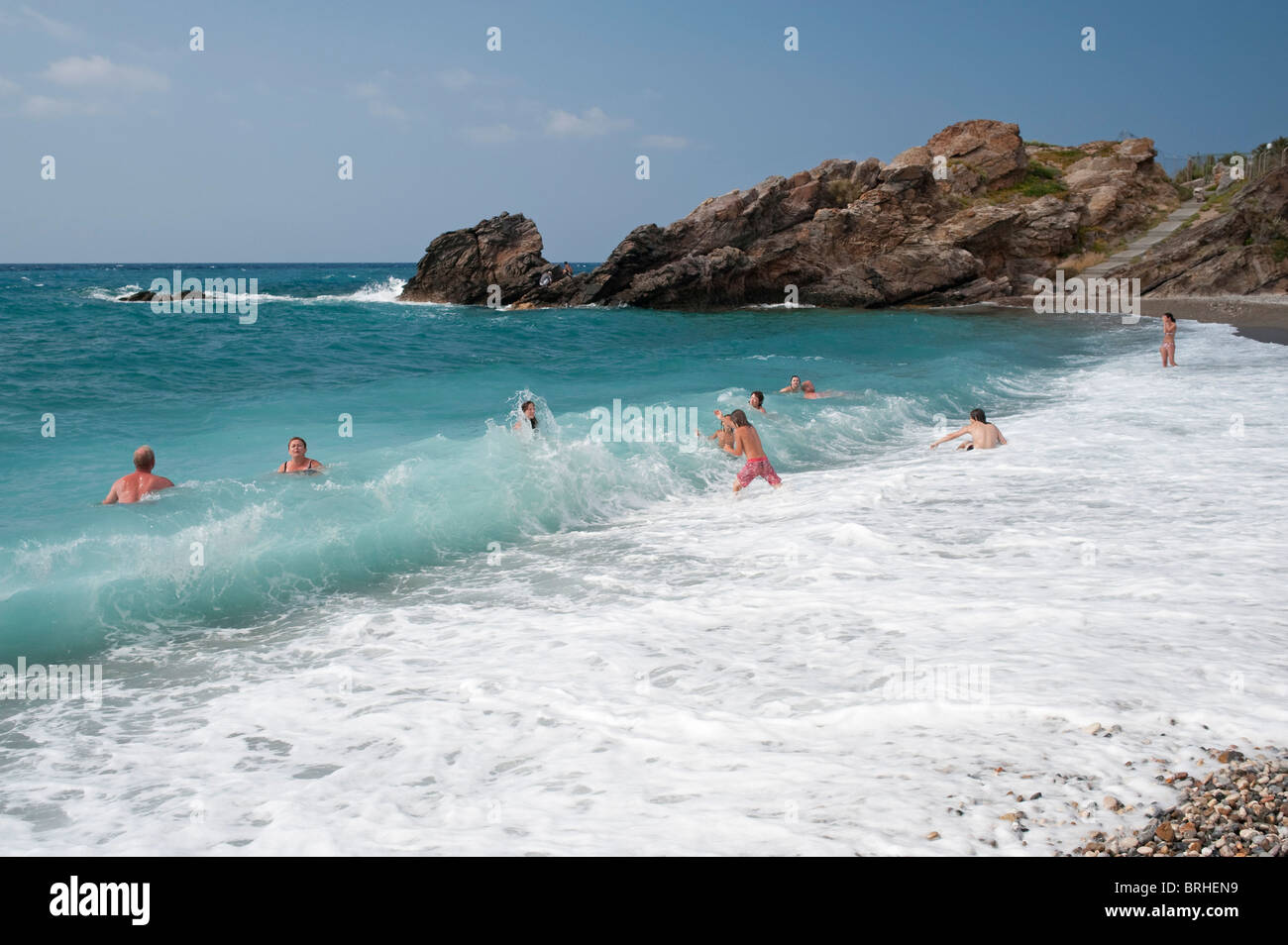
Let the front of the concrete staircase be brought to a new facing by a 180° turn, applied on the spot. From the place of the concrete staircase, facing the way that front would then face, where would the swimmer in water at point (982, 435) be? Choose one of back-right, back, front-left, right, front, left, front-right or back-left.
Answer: back-right

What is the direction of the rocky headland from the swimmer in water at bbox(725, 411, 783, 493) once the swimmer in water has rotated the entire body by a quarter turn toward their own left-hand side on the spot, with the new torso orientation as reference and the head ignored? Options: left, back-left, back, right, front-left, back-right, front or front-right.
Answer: back-right

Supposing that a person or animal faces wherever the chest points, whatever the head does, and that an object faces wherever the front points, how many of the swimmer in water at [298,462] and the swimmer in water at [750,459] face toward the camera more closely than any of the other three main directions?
1

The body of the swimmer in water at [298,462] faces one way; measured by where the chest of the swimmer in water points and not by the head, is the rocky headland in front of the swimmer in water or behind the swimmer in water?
behind

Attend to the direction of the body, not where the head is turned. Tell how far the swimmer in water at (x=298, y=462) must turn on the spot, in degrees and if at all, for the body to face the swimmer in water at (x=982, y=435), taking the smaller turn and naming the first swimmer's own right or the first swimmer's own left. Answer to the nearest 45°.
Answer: approximately 90° to the first swimmer's own left

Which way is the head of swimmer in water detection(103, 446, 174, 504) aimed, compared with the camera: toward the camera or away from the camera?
away from the camera

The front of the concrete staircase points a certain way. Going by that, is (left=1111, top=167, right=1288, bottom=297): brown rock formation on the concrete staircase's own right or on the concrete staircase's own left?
on the concrete staircase's own left

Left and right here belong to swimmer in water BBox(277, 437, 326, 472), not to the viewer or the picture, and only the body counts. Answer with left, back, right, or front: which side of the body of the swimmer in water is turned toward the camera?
front

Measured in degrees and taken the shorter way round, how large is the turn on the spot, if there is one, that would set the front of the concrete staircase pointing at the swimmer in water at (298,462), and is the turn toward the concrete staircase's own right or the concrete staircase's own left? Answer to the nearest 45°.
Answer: approximately 45° to the concrete staircase's own left

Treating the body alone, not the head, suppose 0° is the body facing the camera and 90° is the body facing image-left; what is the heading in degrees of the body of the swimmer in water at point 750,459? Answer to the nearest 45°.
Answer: approximately 135°

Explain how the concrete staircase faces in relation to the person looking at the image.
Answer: facing the viewer and to the left of the viewer

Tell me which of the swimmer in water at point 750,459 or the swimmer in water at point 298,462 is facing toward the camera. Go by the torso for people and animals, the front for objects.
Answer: the swimmer in water at point 298,462

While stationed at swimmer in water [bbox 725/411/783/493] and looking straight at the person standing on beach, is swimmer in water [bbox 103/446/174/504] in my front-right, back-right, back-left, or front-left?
back-left
